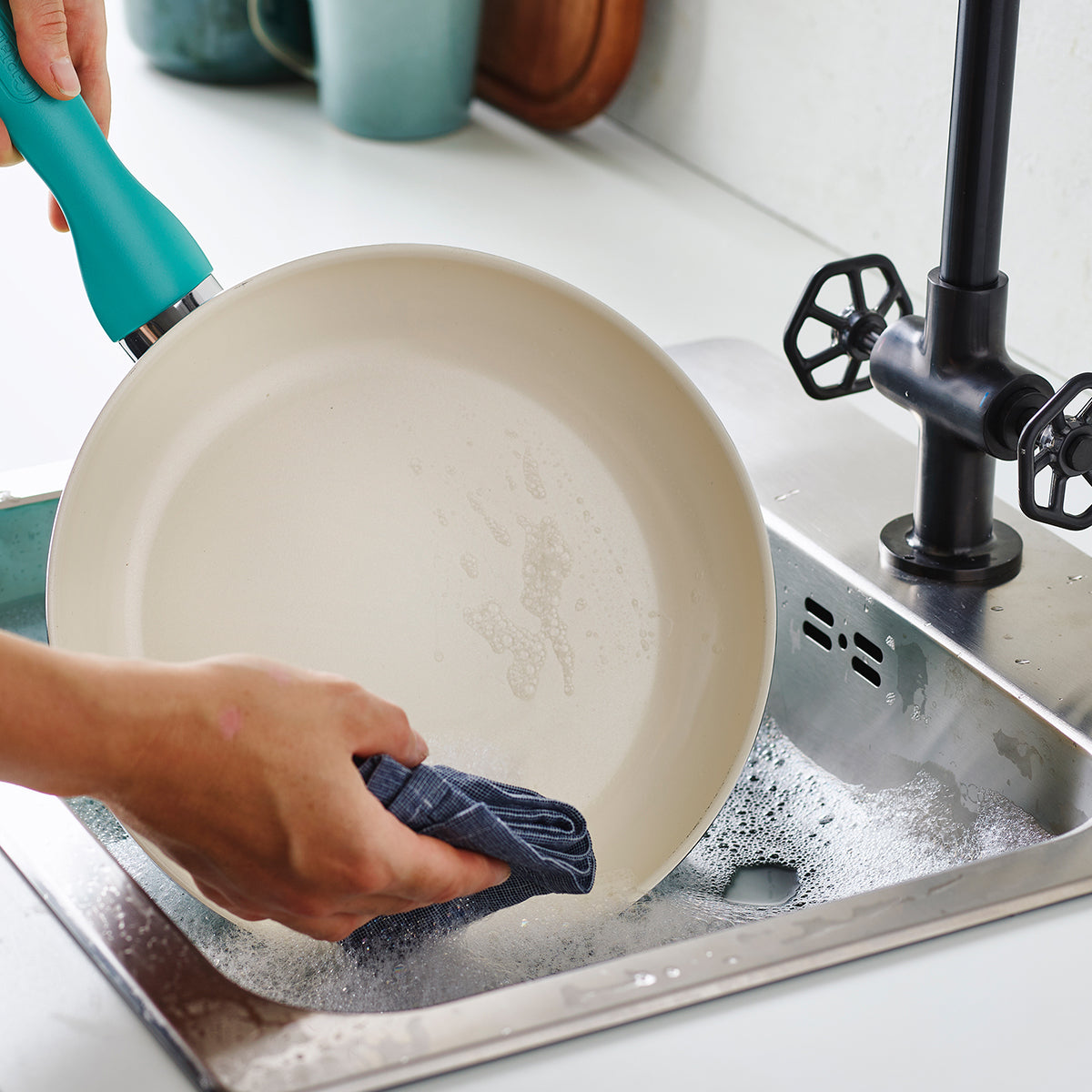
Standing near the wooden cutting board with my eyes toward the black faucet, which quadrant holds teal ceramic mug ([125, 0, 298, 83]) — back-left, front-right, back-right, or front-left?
back-right

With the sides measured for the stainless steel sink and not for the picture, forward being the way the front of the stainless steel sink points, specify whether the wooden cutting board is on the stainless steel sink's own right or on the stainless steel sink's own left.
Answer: on the stainless steel sink's own right

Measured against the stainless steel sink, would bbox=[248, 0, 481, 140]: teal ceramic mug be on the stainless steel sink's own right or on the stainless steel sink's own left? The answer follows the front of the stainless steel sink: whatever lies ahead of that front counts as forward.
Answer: on the stainless steel sink's own right

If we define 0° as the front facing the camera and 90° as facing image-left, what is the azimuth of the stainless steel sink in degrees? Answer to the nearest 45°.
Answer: approximately 45°

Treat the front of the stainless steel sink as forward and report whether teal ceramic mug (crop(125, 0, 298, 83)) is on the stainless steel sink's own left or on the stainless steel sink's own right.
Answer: on the stainless steel sink's own right
